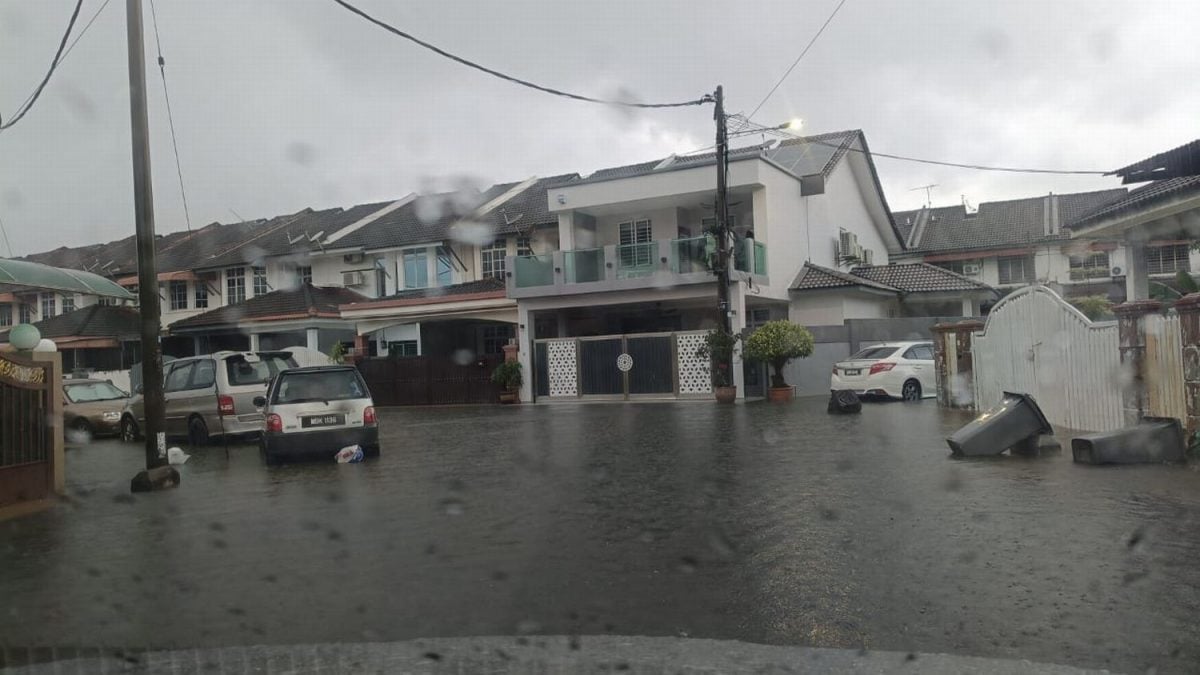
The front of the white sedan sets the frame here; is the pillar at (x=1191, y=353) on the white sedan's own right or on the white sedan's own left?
on the white sedan's own right

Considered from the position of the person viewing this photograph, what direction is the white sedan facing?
facing away from the viewer and to the right of the viewer

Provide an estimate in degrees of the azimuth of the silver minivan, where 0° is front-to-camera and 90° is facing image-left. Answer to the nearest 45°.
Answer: approximately 135°

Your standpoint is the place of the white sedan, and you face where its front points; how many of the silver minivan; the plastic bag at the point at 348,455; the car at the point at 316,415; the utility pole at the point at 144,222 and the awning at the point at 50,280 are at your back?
5

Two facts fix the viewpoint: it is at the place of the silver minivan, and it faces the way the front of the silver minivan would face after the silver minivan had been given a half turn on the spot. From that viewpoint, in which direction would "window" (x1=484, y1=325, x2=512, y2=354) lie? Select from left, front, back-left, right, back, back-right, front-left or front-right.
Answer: left

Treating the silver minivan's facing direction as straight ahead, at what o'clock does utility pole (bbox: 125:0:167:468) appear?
The utility pole is roughly at 8 o'clock from the silver minivan.

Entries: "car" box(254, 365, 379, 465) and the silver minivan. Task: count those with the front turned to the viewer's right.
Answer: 0

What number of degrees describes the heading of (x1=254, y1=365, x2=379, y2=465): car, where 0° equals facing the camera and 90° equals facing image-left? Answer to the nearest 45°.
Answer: approximately 180°

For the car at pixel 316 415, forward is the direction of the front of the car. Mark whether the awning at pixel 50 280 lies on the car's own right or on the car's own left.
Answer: on the car's own left

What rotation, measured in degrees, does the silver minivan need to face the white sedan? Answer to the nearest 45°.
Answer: approximately 135° to its right

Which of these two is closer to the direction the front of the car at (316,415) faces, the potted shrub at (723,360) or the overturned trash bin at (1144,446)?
the potted shrub
